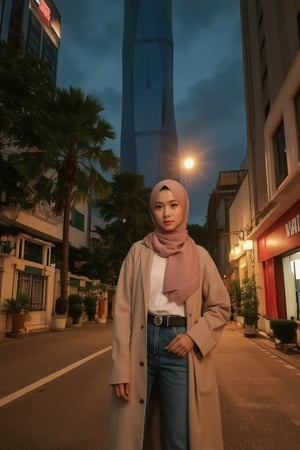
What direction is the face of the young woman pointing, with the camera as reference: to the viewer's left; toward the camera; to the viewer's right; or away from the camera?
toward the camera

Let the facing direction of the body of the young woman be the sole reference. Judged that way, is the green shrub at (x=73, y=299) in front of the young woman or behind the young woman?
behind

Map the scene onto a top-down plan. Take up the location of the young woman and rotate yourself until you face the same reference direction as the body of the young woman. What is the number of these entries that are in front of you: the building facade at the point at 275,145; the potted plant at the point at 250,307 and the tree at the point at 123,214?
0

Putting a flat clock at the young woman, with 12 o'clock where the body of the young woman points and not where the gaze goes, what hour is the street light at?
The street light is roughly at 6 o'clock from the young woman.

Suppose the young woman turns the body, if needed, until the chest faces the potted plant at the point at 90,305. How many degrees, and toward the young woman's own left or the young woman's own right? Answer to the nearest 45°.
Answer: approximately 180°

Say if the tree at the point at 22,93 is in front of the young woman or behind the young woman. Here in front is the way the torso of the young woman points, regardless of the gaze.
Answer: behind

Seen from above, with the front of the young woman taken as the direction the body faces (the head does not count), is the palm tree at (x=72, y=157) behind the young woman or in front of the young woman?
behind

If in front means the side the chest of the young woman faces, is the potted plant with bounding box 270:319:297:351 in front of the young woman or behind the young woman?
behind

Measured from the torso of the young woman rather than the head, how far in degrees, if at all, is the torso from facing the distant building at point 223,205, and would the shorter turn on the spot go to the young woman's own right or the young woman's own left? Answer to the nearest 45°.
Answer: approximately 180°

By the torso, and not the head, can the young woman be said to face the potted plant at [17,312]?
no

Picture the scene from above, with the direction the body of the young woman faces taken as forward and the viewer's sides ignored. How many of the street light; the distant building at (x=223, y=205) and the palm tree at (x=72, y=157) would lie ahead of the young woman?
0

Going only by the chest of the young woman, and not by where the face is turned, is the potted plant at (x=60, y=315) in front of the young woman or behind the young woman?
behind

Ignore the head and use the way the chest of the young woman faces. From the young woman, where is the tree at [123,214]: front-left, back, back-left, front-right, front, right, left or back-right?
back

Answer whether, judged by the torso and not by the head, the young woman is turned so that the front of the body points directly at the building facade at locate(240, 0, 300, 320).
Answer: no

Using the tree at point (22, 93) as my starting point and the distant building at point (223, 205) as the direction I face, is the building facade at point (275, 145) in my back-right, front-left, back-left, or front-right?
front-right

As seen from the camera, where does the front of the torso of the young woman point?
toward the camera

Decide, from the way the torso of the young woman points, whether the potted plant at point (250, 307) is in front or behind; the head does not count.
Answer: behind
